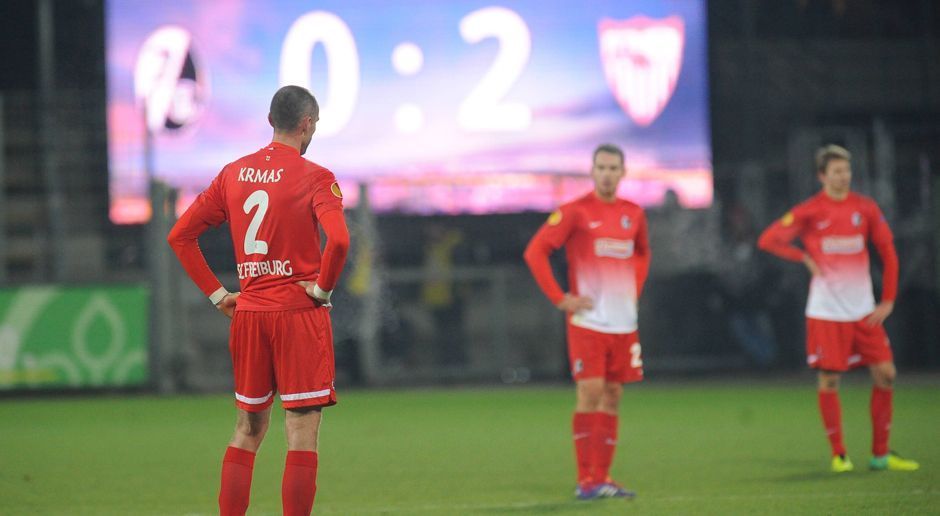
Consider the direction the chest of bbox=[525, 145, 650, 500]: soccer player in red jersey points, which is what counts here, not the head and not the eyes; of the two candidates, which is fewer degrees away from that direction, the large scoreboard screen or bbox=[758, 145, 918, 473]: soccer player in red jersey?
the soccer player in red jersey

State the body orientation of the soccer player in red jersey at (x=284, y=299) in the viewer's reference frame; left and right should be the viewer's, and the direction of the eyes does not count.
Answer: facing away from the viewer and to the right of the viewer

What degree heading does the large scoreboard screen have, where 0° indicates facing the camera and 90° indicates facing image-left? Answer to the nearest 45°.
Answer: approximately 0°

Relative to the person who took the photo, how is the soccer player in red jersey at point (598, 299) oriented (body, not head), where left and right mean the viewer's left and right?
facing the viewer and to the right of the viewer

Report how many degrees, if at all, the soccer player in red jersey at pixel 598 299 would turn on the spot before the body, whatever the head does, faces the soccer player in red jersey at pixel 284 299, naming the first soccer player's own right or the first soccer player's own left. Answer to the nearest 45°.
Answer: approximately 90° to the first soccer player's own right

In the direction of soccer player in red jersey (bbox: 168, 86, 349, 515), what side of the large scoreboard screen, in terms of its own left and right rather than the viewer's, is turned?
front

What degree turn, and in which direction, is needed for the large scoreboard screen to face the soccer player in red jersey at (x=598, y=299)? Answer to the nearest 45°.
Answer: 0° — it already faces them

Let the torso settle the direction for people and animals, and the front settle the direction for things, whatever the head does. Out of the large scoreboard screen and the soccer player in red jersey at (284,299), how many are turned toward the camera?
1

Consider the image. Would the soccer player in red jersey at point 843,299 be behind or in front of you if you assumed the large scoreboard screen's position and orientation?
in front
